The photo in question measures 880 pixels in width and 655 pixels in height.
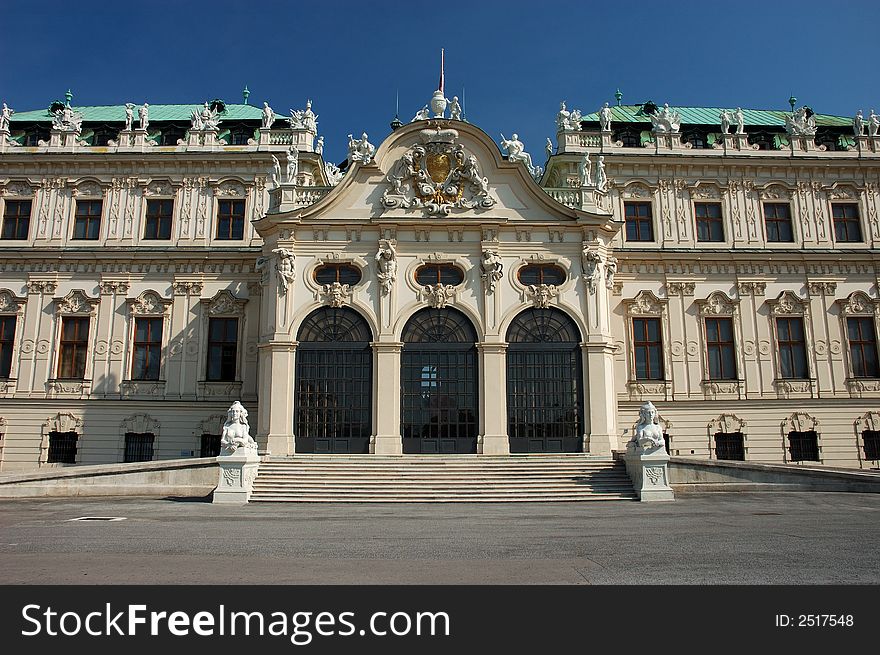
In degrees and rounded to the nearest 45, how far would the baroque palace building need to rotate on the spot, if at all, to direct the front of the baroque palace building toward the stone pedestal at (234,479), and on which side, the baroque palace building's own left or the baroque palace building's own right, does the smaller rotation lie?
approximately 45° to the baroque palace building's own right

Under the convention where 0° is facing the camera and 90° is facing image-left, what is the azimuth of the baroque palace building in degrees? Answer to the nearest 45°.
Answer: approximately 0°
